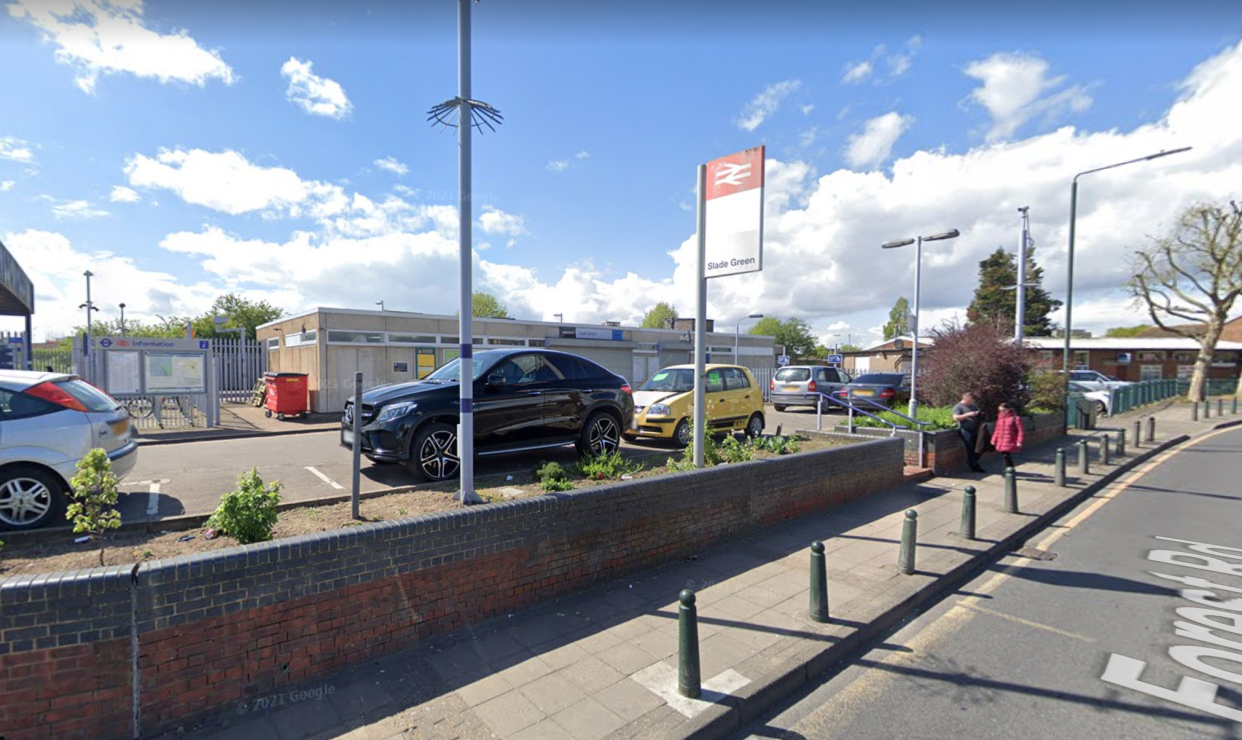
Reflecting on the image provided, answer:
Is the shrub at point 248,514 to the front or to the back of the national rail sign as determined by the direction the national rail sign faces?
to the front

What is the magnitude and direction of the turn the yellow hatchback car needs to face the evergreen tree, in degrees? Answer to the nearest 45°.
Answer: approximately 180°

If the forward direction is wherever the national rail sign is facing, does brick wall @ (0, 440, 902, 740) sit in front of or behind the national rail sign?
in front

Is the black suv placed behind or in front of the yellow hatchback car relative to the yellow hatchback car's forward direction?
in front

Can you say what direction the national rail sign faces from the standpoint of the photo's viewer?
facing the viewer and to the left of the viewer
